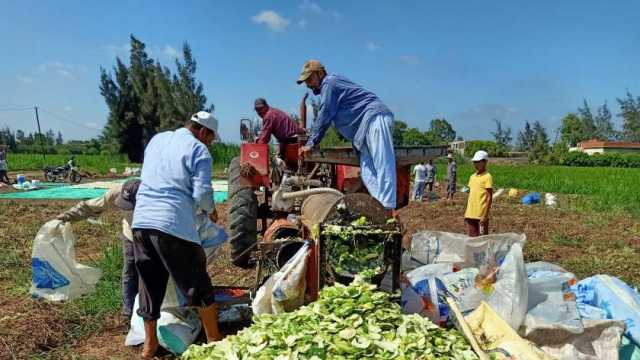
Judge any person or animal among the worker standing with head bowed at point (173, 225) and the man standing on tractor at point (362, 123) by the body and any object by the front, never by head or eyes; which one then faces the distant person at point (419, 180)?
the worker standing with head bowed

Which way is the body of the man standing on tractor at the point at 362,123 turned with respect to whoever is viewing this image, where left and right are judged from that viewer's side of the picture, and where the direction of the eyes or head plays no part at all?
facing to the left of the viewer

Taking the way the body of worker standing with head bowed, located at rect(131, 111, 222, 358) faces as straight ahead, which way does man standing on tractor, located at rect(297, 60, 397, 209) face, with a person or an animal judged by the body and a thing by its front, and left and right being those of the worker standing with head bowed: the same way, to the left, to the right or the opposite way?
to the left

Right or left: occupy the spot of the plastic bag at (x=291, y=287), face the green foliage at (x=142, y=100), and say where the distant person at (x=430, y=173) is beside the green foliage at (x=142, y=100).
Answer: right

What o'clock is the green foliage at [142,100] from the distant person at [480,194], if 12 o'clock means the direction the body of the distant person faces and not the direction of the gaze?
The green foliage is roughly at 3 o'clock from the distant person.

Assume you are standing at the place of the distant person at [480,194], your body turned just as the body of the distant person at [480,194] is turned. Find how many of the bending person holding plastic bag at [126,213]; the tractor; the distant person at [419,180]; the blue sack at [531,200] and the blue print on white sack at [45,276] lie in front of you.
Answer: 3

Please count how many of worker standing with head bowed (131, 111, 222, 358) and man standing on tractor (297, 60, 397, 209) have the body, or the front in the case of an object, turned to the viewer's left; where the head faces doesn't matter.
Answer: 1

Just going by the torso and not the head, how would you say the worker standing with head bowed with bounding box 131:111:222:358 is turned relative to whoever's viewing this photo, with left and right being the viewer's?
facing away from the viewer and to the right of the viewer

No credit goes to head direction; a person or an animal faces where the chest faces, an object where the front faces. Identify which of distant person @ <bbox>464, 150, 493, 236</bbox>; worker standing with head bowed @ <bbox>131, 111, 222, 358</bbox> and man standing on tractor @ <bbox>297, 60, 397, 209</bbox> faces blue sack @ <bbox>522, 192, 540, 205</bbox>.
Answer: the worker standing with head bowed

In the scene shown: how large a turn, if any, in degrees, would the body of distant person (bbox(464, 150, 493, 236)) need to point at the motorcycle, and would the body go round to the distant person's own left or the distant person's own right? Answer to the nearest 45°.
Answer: approximately 90° to the distant person's own right

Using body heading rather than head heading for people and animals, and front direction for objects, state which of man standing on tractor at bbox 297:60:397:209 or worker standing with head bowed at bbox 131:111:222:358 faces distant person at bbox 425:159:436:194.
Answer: the worker standing with head bowed

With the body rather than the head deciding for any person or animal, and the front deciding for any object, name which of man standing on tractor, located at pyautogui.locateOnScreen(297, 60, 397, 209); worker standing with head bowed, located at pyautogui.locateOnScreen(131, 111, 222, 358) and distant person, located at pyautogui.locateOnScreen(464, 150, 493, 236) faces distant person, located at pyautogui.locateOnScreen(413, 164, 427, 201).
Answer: the worker standing with head bowed

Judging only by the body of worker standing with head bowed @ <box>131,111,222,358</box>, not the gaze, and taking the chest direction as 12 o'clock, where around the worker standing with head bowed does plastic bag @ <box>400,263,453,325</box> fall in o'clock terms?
The plastic bag is roughly at 2 o'clock from the worker standing with head bowed.

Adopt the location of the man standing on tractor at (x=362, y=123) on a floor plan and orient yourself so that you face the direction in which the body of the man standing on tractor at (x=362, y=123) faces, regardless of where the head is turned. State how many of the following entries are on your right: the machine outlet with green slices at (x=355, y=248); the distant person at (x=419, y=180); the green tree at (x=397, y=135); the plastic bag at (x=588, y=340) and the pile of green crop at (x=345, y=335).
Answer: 2

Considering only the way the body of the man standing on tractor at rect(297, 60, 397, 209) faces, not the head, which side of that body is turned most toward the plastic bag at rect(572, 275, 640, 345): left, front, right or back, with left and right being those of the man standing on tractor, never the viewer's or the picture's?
back

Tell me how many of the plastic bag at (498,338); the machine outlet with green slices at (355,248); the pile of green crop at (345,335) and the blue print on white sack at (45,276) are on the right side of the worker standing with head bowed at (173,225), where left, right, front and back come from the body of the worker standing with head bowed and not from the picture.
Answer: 3

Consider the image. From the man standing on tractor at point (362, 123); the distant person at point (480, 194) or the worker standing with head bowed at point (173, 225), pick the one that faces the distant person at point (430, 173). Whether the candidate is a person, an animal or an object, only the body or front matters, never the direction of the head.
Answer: the worker standing with head bowed
